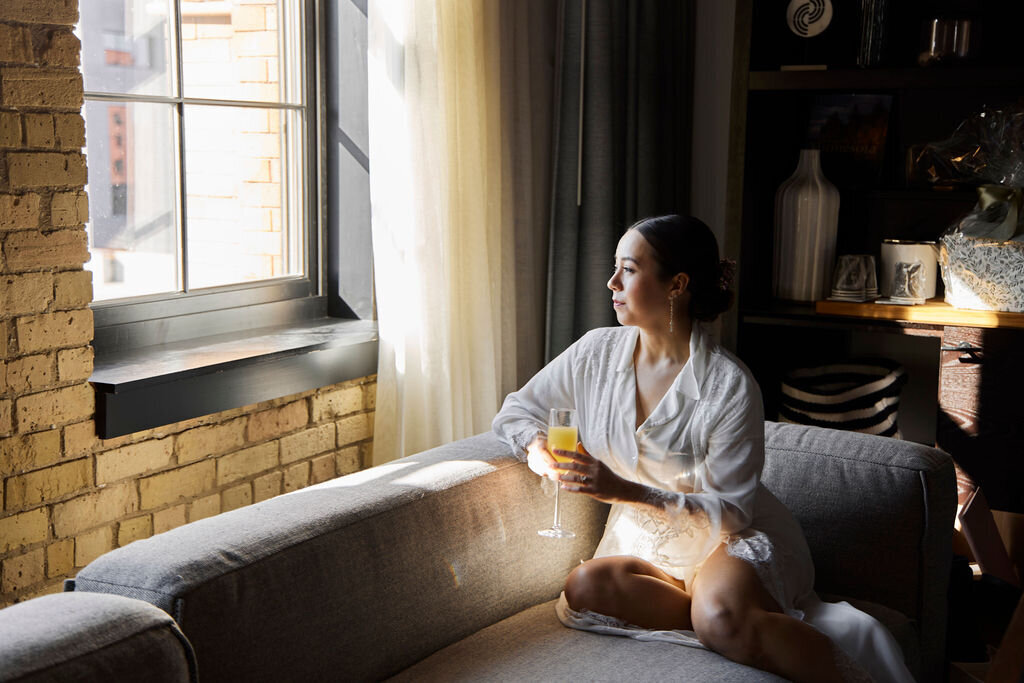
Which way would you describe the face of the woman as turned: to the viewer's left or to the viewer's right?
to the viewer's left

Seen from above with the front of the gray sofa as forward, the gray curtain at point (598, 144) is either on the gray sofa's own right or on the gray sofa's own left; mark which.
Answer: on the gray sofa's own left

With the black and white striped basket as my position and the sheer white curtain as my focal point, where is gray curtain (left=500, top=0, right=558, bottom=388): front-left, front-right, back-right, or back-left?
front-right

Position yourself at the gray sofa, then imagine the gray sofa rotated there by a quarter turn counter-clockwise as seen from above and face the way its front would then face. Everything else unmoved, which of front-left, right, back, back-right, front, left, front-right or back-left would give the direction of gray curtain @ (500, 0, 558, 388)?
front-left

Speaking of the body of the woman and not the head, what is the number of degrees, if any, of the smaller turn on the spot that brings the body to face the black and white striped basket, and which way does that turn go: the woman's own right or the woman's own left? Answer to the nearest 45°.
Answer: approximately 135° to the woman's own right

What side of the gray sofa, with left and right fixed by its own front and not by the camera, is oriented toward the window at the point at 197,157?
back

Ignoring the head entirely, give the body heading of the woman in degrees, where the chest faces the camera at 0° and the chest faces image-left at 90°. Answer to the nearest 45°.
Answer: approximately 45°

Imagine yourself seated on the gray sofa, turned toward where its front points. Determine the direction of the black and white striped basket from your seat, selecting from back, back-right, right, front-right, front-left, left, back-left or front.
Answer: left

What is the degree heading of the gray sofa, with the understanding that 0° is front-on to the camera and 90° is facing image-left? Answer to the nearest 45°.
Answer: approximately 315°
